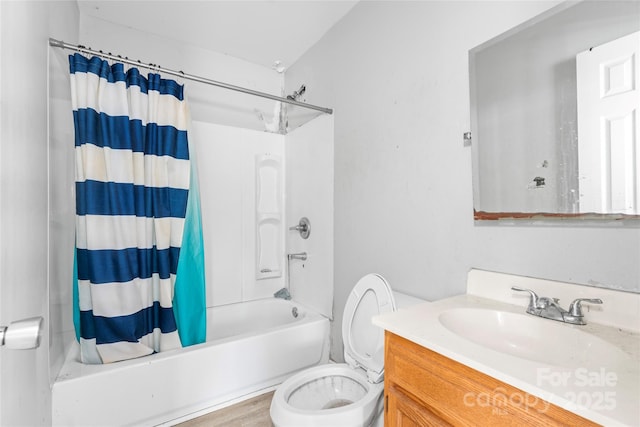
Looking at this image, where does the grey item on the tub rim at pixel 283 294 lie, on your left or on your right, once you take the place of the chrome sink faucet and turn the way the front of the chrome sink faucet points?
on your right

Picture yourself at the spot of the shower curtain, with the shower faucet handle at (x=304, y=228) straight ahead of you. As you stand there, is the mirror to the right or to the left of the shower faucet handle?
right

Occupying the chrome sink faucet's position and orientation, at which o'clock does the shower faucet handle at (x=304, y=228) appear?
The shower faucet handle is roughly at 2 o'clock from the chrome sink faucet.

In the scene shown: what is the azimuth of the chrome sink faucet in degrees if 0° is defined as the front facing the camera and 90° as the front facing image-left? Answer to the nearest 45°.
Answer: approximately 45°

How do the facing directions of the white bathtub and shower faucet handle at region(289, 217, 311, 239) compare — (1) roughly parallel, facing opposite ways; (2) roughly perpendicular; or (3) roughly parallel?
roughly perpendicular

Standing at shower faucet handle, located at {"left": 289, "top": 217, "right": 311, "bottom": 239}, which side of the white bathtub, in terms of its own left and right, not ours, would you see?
left
